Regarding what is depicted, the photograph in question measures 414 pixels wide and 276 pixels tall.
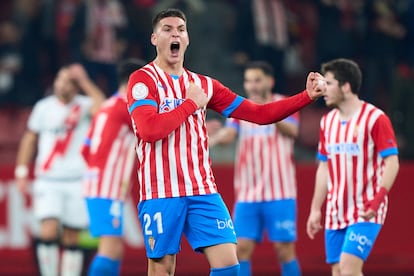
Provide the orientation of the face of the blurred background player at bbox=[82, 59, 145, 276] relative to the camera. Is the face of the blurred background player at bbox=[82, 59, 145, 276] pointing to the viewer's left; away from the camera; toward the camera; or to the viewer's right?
away from the camera

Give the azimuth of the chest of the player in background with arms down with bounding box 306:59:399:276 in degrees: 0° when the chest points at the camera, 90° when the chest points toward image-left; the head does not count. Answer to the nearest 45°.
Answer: approximately 45°

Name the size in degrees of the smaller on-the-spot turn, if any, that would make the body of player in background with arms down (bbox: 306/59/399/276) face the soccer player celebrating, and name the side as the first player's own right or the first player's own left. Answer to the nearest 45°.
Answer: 0° — they already face them

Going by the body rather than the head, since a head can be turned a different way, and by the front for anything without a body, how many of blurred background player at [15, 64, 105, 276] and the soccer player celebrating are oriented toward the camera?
2

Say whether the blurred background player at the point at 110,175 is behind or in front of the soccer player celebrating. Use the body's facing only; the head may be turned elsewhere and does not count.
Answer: behind
